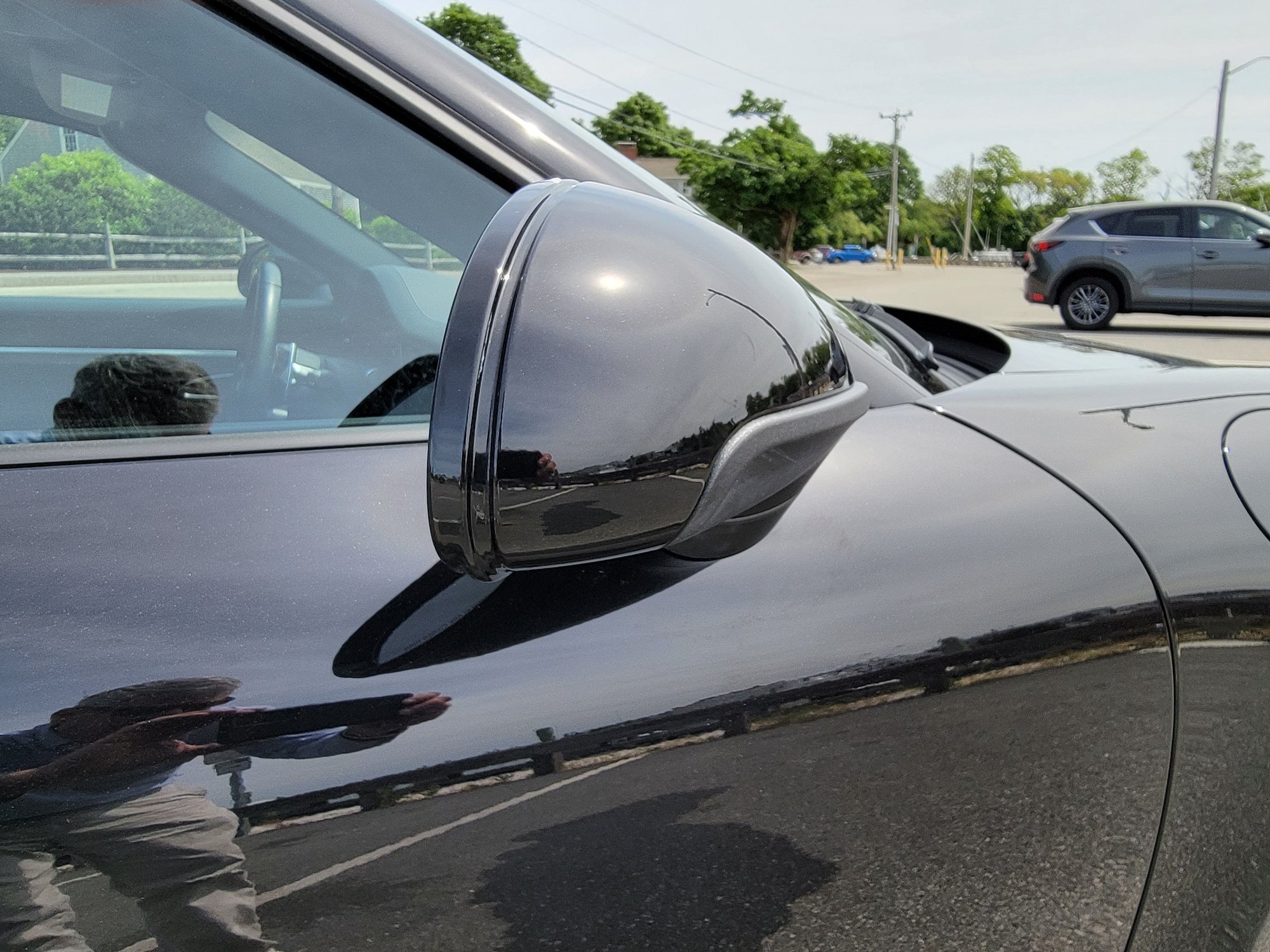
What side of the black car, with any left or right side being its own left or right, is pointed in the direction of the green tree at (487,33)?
left

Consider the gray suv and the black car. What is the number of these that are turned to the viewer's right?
2

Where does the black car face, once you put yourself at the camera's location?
facing to the right of the viewer

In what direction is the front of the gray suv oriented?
to the viewer's right

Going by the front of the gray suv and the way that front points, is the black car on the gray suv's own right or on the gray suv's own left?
on the gray suv's own right
